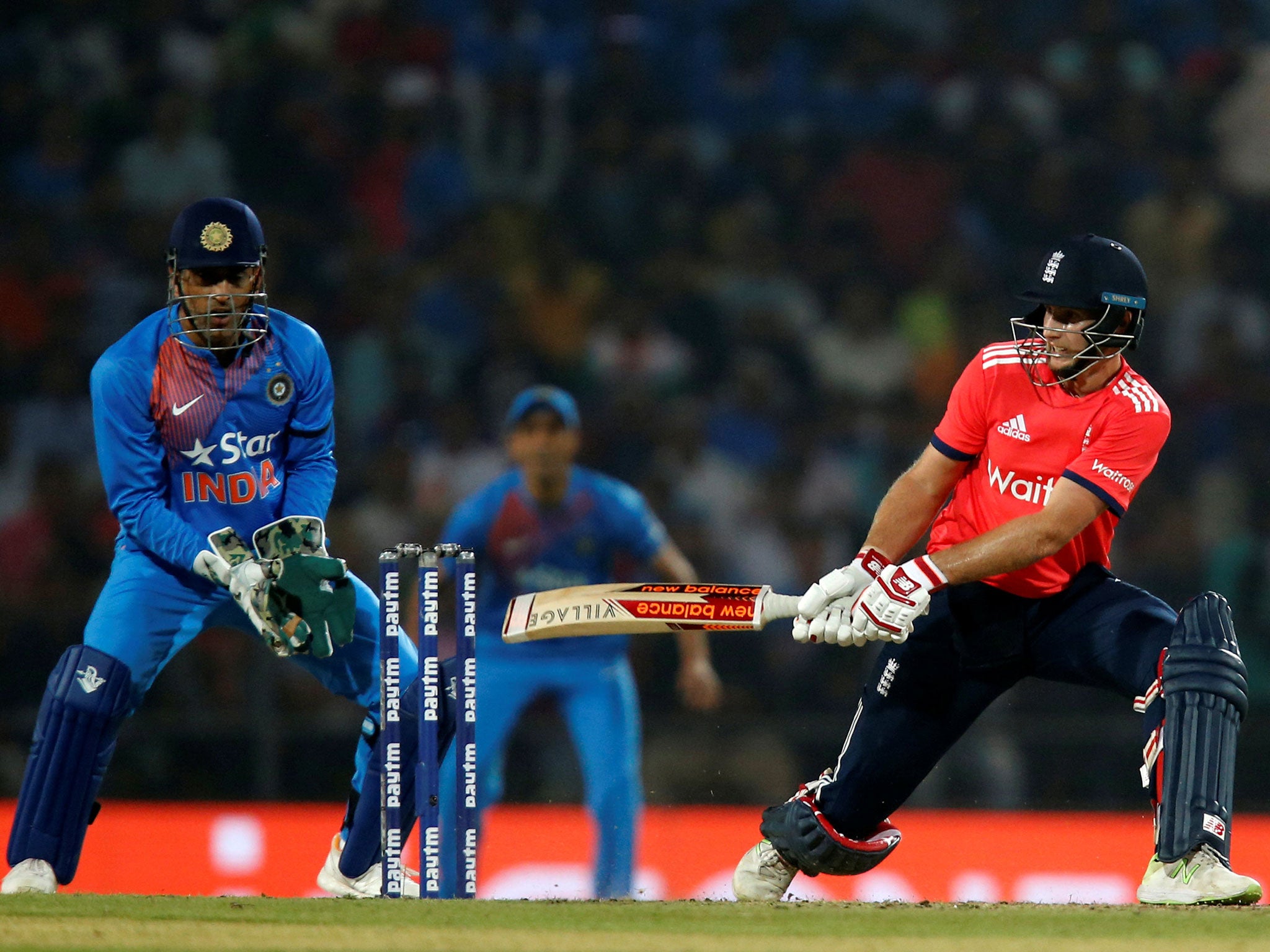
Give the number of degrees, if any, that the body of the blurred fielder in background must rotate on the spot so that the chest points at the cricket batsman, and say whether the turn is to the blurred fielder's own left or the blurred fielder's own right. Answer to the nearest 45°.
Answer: approximately 45° to the blurred fielder's own left

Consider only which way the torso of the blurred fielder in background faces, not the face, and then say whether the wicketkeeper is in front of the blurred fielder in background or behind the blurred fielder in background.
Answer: in front

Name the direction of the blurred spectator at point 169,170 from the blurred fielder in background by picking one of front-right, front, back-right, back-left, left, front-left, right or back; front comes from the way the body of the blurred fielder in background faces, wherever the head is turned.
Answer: back-right

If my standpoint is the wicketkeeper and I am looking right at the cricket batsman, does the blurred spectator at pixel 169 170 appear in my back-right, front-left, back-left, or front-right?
back-left

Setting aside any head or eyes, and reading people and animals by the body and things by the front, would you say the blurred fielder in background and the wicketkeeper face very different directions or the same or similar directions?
same or similar directions

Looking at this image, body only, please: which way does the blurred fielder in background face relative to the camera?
toward the camera

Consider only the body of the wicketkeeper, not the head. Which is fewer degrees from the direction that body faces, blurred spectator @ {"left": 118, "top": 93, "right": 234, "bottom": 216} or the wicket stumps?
the wicket stumps

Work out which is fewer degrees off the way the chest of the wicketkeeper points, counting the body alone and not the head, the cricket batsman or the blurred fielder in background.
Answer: the cricket batsman

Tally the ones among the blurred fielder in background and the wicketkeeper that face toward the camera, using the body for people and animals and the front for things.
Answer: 2

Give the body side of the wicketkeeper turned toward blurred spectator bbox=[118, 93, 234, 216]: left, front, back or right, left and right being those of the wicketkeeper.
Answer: back

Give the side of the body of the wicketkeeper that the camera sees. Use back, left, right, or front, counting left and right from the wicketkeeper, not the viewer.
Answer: front

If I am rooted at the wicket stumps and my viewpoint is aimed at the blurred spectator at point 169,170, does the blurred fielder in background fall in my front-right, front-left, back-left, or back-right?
front-right

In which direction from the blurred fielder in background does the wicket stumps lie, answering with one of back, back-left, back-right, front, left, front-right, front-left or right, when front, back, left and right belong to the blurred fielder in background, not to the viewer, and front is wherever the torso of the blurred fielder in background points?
front
